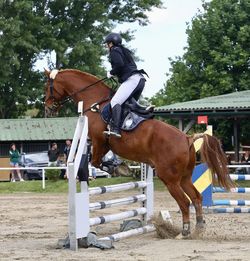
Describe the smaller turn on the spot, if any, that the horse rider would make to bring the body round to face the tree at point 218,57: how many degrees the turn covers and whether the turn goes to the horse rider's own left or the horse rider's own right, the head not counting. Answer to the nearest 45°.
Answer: approximately 90° to the horse rider's own right

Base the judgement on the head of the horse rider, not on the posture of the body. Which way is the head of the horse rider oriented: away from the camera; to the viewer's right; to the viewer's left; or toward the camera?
to the viewer's left

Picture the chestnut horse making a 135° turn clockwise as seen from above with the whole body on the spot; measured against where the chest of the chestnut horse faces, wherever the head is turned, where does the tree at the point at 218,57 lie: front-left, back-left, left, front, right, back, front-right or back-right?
front-left

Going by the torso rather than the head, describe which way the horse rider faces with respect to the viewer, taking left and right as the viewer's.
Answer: facing to the left of the viewer

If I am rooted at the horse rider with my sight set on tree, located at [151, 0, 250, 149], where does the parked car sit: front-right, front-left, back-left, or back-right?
front-left

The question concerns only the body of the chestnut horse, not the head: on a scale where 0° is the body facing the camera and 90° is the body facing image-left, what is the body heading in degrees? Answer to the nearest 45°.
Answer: approximately 90°

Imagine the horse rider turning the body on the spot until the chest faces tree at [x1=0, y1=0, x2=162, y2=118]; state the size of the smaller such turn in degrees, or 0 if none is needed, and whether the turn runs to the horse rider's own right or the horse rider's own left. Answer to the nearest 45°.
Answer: approximately 90° to the horse rider's own right

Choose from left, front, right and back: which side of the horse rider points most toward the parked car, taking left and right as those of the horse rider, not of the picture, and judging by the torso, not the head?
right

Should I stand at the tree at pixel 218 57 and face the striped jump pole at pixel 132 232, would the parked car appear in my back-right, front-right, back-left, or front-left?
front-right
